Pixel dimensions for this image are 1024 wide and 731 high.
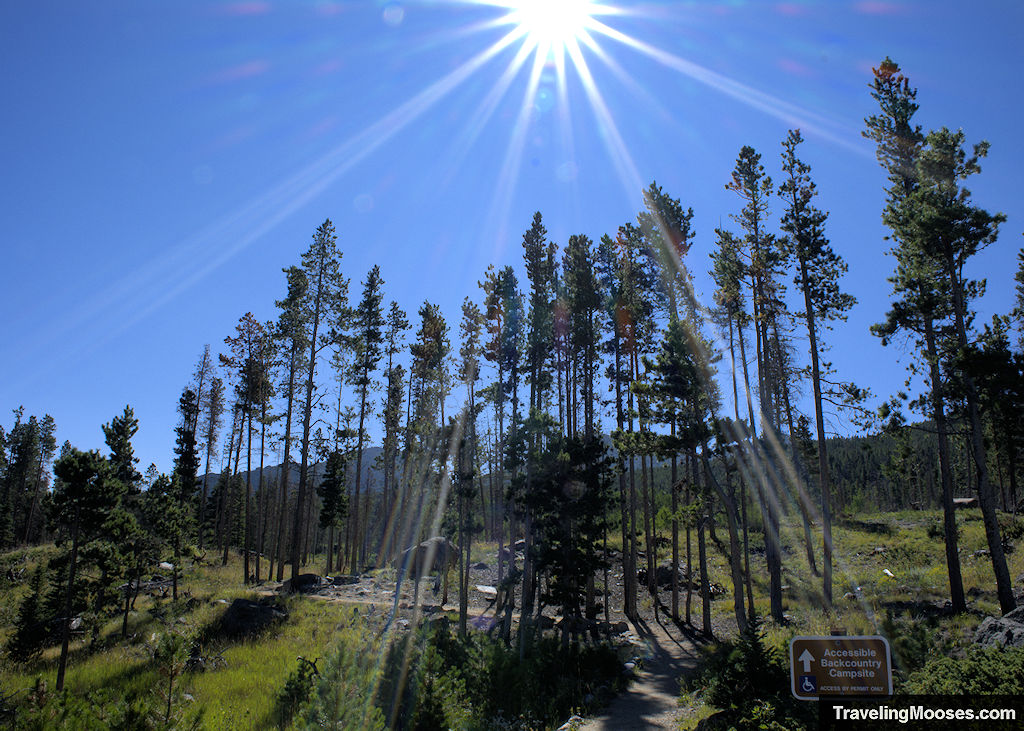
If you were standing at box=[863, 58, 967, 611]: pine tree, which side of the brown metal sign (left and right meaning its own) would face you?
back

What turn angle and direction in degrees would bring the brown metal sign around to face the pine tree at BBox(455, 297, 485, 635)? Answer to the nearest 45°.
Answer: approximately 135° to its right

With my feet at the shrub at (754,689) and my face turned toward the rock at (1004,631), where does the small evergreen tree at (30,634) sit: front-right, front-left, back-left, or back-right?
back-left

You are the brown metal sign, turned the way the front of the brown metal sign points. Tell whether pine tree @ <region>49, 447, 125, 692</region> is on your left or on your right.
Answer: on your right

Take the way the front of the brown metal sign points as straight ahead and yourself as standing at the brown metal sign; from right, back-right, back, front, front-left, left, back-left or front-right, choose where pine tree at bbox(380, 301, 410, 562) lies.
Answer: back-right

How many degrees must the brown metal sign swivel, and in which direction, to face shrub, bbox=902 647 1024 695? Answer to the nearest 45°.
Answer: approximately 135° to its left

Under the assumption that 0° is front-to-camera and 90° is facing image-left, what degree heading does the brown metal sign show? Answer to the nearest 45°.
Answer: approximately 0°

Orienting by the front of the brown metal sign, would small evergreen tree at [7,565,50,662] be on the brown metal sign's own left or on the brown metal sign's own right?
on the brown metal sign's own right
